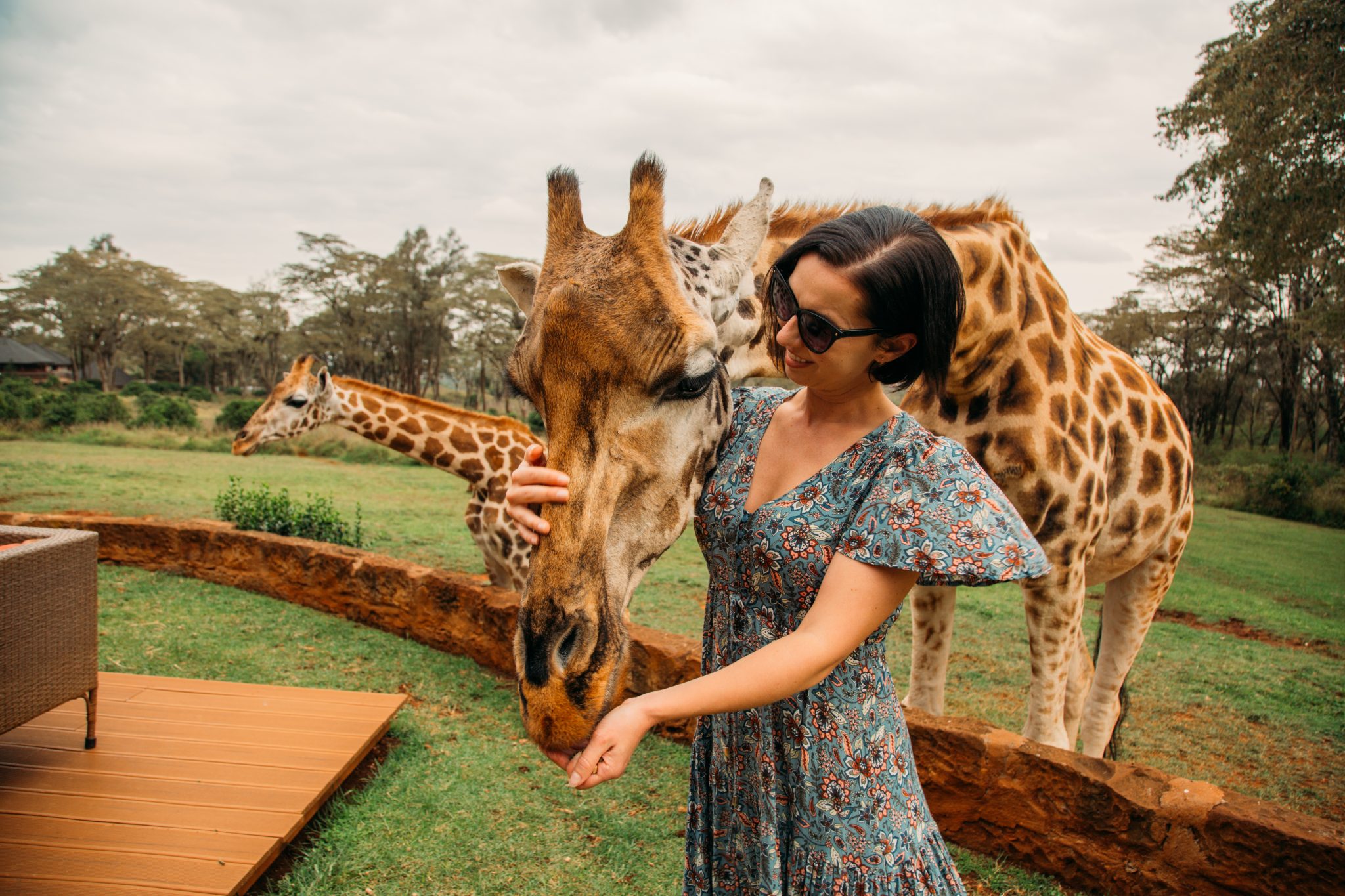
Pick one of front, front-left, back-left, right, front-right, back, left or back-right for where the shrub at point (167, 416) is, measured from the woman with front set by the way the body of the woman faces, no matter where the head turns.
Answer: right

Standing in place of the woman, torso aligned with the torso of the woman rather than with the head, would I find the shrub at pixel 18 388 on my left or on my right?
on my right

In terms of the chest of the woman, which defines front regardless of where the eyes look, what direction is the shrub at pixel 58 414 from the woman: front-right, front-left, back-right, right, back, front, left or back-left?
right

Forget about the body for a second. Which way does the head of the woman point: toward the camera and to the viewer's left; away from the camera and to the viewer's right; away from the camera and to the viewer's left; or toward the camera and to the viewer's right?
toward the camera and to the viewer's left

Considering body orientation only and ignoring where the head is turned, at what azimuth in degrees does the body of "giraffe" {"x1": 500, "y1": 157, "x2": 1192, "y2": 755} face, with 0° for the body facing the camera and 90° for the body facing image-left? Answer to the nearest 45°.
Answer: approximately 45°

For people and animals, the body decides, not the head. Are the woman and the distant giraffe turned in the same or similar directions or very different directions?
same or similar directions

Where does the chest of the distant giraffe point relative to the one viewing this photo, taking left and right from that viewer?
facing to the left of the viewer

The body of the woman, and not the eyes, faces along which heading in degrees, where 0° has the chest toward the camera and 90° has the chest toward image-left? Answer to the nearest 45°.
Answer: approximately 45°

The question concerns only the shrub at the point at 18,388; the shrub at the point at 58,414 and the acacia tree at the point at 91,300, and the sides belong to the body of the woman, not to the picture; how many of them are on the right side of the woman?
3
